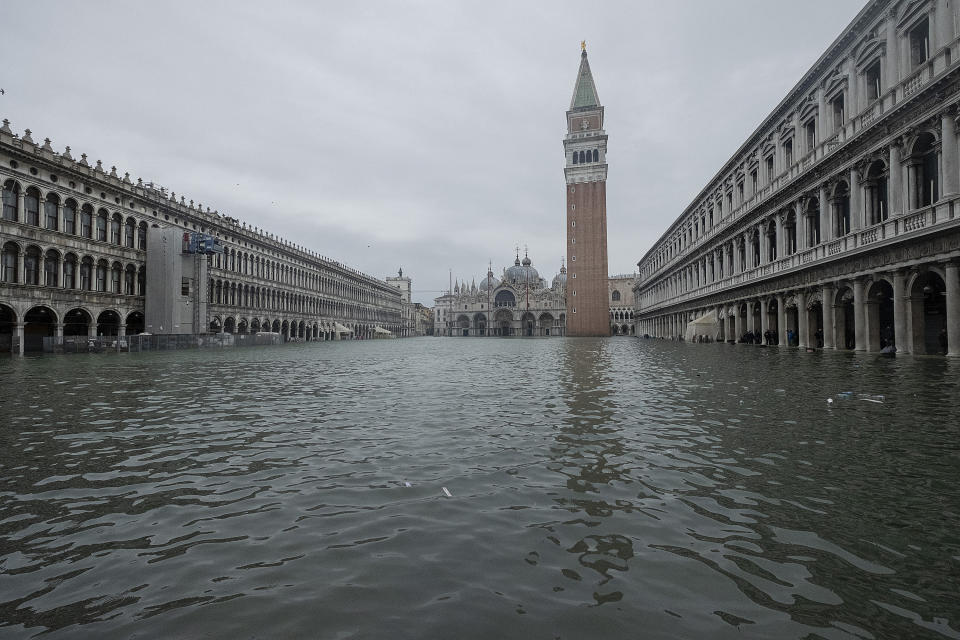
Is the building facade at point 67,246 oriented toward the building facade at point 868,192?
yes

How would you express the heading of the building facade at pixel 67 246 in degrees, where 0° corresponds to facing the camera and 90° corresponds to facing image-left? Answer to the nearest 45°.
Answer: approximately 315°

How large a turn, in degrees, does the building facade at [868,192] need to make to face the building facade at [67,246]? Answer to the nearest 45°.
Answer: approximately 45° to its right

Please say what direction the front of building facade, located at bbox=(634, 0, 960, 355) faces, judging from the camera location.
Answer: facing the viewer and to the left of the viewer

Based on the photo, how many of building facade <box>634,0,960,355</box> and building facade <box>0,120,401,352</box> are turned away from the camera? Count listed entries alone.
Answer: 0
